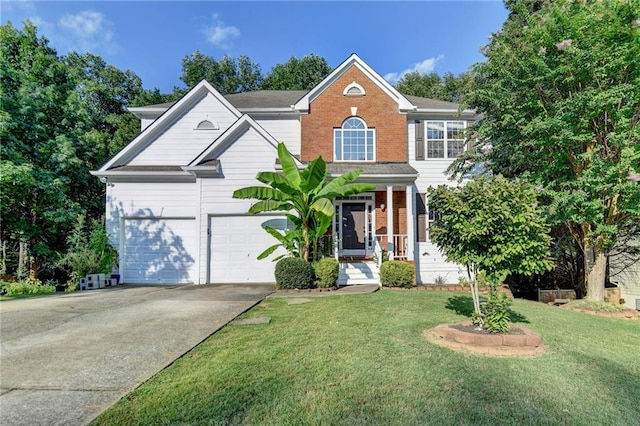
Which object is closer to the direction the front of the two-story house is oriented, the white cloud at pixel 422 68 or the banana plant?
the banana plant

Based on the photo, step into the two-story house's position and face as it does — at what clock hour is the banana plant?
The banana plant is roughly at 11 o'clock from the two-story house.

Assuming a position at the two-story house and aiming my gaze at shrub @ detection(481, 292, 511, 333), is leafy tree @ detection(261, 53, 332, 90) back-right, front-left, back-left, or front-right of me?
back-left

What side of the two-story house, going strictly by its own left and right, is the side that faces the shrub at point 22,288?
right

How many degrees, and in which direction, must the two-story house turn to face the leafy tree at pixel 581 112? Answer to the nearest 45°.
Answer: approximately 45° to its left

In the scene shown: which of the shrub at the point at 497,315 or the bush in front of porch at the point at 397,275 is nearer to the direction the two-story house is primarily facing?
the shrub

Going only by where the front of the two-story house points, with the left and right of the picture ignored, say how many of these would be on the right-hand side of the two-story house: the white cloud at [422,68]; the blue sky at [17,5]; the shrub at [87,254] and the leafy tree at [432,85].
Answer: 2

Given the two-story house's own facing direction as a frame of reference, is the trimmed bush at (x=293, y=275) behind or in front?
in front

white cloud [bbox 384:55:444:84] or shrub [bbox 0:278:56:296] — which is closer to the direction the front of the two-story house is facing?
the shrub

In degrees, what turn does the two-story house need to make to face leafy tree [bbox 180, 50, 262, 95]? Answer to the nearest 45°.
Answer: approximately 180°

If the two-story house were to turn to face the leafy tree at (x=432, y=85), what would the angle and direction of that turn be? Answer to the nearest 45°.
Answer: approximately 135° to its left

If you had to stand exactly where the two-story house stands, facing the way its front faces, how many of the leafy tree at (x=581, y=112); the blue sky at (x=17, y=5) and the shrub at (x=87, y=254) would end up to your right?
2

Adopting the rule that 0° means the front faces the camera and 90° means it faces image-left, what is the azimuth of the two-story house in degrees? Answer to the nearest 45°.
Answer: approximately 0°
